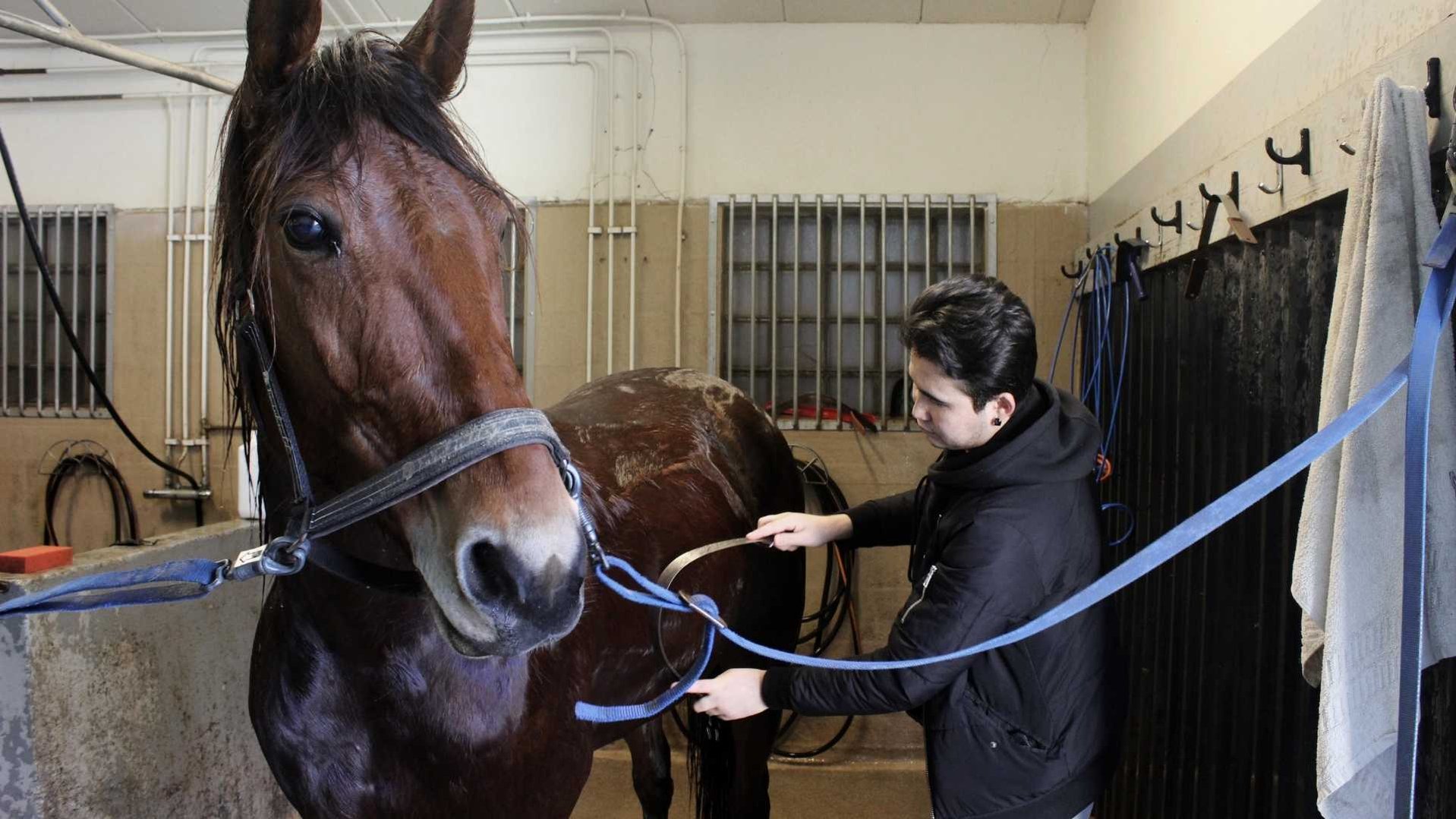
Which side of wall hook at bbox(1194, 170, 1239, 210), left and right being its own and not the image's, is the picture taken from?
left

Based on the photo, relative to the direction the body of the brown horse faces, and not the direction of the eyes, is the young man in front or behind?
behind

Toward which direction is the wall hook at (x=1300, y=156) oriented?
to the viewer's left

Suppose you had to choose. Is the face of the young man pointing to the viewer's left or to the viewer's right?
to the viewer's left

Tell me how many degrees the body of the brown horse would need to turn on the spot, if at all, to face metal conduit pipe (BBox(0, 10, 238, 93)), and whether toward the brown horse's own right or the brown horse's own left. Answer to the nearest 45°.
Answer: approximately 90° to the brown horse's own right

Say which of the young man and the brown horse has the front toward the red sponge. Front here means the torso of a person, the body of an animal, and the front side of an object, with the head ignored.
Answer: the young man

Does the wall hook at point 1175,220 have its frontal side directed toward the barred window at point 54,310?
yes

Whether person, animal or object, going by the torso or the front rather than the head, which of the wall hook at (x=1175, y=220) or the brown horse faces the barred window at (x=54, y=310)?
the wall hook

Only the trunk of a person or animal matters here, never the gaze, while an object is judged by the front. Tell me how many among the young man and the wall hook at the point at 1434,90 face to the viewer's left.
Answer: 2

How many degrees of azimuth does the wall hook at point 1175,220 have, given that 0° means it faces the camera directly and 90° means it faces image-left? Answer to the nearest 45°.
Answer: approximately 90°

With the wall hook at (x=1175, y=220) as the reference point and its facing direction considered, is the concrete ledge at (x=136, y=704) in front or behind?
in front

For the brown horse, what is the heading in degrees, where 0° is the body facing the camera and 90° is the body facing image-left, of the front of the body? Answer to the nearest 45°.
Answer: approximately 45°

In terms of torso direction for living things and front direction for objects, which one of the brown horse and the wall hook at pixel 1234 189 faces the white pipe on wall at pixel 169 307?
the wall hook

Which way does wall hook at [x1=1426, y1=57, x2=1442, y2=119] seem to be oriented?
to the viewer's left
